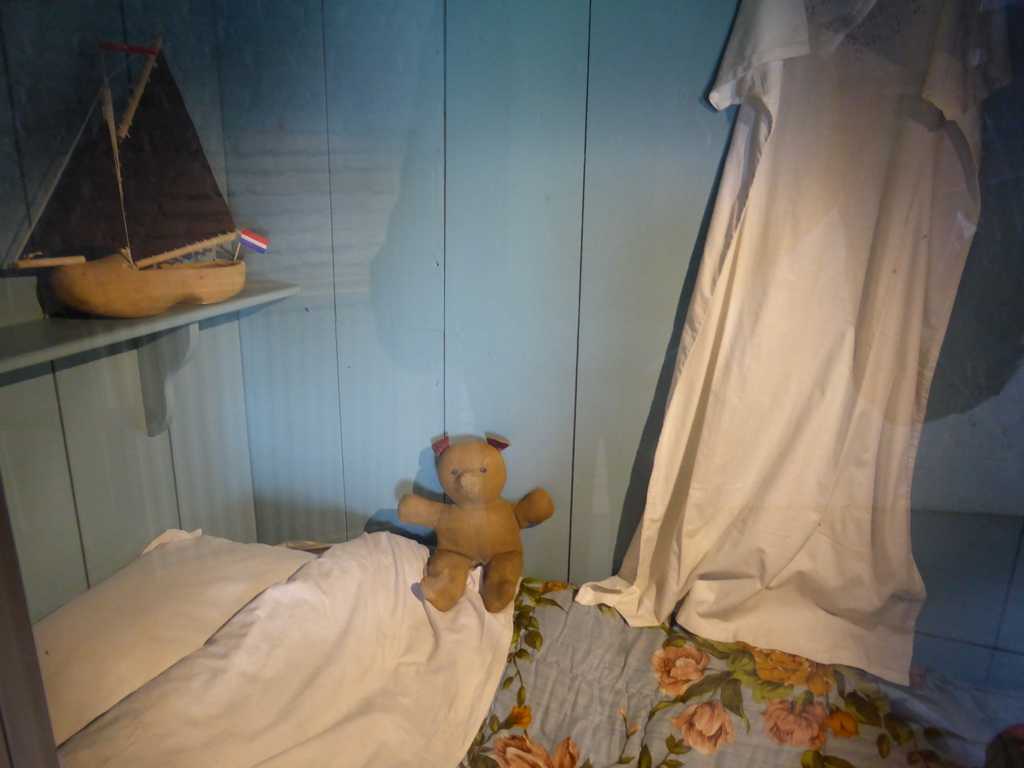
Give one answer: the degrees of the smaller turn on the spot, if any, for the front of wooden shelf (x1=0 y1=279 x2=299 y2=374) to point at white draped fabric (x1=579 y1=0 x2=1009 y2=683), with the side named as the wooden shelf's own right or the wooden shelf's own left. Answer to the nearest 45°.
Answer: approximately 45° to the wooden shelf's own left

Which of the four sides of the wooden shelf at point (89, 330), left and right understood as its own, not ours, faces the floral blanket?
front

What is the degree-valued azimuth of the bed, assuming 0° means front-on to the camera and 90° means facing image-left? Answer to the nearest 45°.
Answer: approximately 270°

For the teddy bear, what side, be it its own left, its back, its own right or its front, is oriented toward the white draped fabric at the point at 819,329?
left

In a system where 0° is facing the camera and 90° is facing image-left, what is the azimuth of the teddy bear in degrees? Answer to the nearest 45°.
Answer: approximately 0°

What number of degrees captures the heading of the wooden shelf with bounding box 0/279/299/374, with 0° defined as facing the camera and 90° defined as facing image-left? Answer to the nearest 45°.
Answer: approximately 315°

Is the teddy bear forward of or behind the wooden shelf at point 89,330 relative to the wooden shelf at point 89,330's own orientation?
forward
